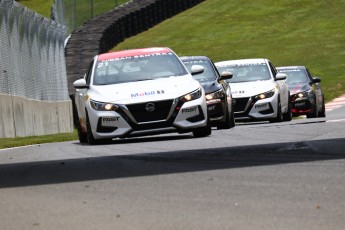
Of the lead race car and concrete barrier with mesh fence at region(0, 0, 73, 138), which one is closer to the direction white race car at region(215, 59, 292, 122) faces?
the lead race car

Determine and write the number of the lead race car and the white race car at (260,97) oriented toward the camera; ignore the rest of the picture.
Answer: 2

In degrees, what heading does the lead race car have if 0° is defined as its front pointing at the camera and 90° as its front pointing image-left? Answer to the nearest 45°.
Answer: approximately 0°

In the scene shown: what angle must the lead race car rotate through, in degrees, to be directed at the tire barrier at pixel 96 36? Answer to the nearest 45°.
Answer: approximately 180°
